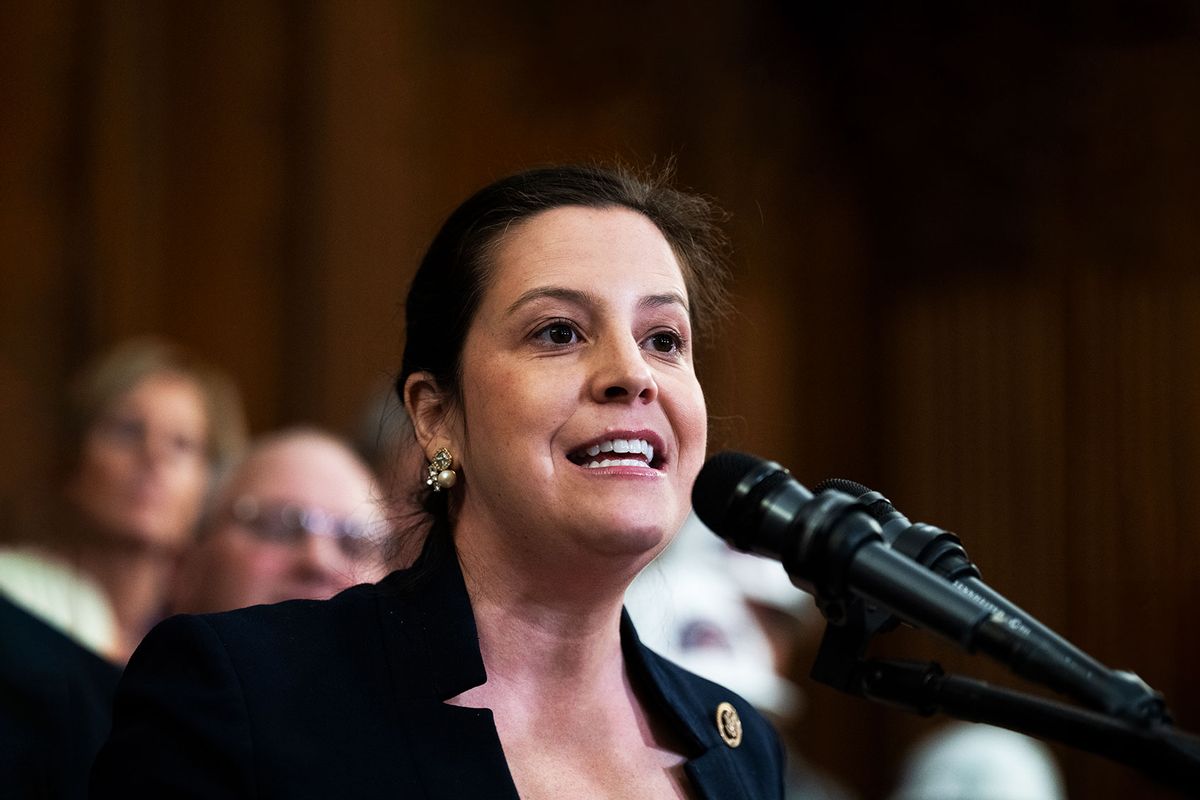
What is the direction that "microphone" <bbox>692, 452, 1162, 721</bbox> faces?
to the viewer's left

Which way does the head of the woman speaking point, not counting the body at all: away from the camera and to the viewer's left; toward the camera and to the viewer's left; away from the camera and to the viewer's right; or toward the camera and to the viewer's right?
toward the camera and to the viewer's right

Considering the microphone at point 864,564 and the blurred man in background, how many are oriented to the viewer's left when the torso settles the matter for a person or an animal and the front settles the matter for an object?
1

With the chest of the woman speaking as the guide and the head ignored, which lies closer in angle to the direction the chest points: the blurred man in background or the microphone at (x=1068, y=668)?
the microphone

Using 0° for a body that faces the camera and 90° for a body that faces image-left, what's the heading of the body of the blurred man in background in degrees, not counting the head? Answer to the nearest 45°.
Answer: approximately 315°
